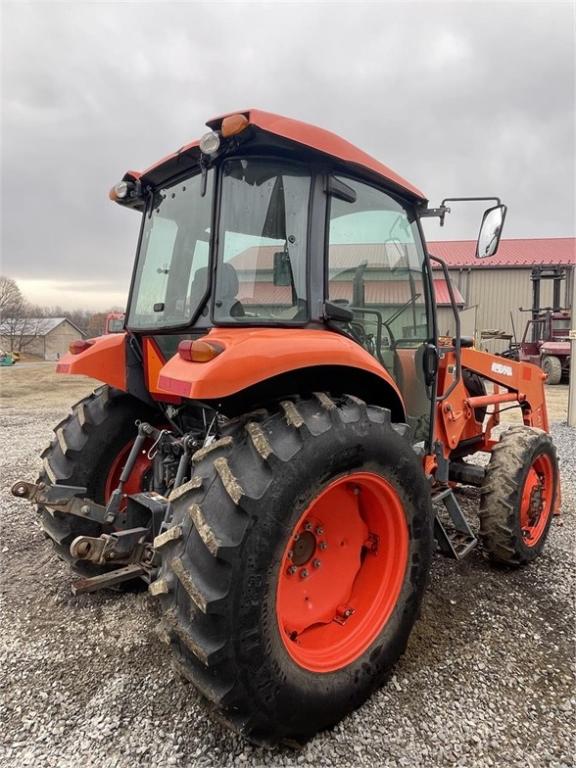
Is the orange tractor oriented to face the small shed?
no

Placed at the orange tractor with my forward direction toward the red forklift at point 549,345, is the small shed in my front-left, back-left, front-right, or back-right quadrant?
front-left

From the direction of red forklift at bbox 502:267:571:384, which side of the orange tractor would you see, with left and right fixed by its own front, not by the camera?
front

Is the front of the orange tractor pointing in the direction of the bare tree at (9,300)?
no

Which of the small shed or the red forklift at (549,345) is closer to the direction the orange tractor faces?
the red forklift

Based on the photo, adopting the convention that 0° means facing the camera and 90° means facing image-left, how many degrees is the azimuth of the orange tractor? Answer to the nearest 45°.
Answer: approximately 225°
